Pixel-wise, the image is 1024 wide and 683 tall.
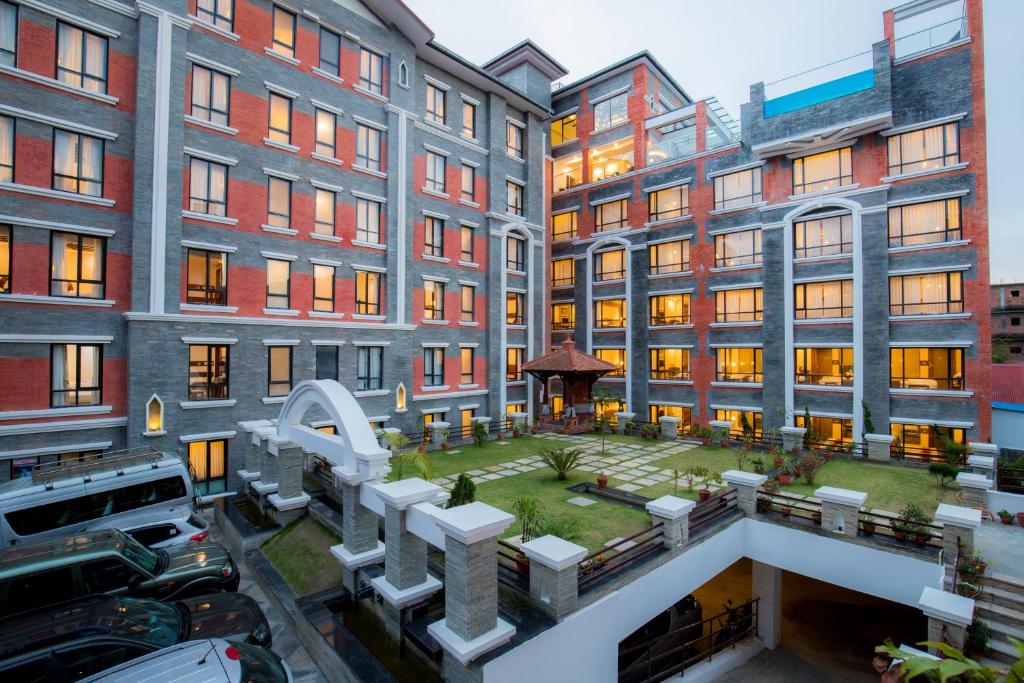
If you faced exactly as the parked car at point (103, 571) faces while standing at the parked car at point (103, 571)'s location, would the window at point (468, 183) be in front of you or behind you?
in front

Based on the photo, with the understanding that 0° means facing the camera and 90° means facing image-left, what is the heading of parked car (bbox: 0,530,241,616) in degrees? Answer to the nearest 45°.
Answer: approximately 270°

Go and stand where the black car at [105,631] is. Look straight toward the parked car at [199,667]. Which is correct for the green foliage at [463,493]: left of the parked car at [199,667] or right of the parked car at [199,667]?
left

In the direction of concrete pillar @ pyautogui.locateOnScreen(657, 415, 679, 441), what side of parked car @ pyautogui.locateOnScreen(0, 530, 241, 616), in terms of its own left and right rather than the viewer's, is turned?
front

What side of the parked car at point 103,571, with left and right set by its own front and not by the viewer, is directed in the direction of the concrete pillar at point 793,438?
front

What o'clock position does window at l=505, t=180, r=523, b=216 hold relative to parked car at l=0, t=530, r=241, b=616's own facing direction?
The window is roughly at 11 o'clock from the parked car.
